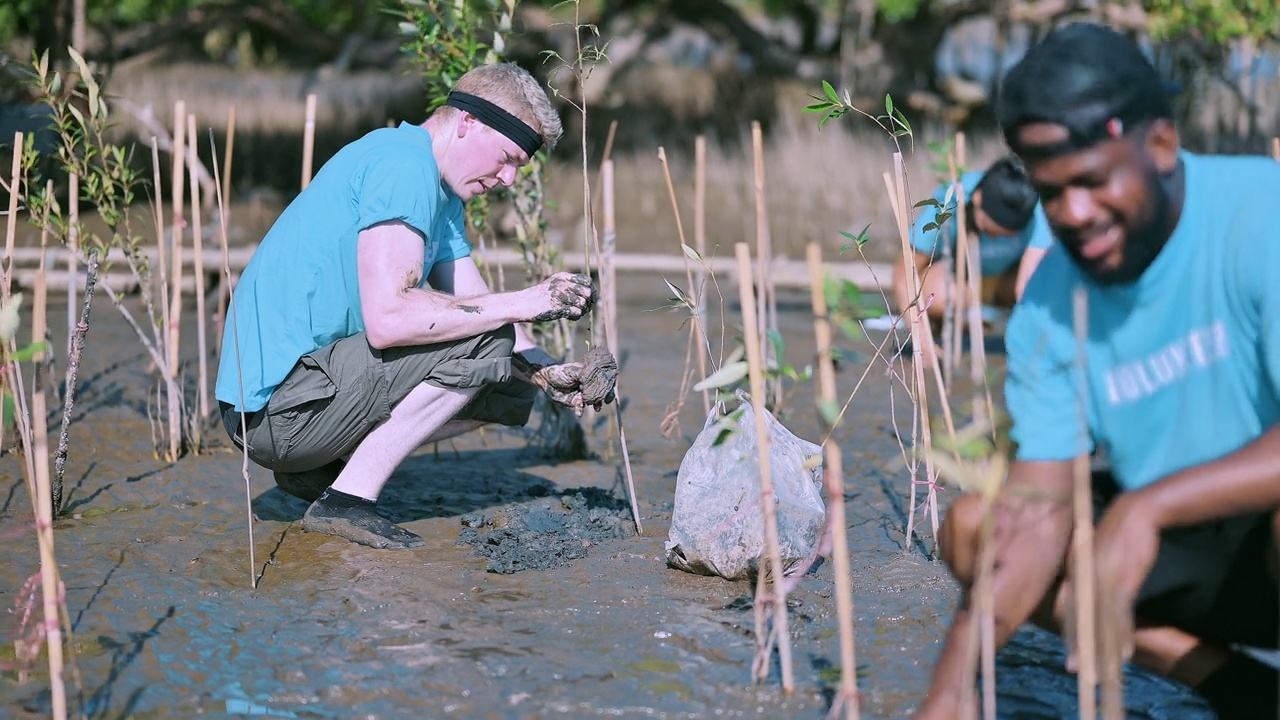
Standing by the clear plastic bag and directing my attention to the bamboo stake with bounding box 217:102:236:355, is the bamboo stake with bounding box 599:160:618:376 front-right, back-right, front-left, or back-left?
front-right

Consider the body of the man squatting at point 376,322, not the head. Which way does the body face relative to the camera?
to the viewer's right

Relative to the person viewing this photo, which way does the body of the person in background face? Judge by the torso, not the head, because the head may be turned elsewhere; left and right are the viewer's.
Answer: facing the viewer

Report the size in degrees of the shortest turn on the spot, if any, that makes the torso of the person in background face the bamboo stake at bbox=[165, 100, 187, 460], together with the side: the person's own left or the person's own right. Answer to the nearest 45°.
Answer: approximately 45° to the person's own right

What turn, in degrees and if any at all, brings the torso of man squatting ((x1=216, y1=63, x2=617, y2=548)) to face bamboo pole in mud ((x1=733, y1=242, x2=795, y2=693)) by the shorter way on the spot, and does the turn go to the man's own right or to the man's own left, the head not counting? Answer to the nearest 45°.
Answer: approximately 45° to the man's own right

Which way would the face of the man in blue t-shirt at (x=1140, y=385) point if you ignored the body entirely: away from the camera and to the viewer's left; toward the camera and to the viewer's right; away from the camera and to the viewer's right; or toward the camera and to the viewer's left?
toward the camera and to the viewer's left

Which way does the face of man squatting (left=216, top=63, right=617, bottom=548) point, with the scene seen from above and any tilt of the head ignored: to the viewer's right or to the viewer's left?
to the viewer's right

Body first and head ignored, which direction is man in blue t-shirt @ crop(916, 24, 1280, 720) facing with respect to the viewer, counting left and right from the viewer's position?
facing the viewer and to the left of the viewer
